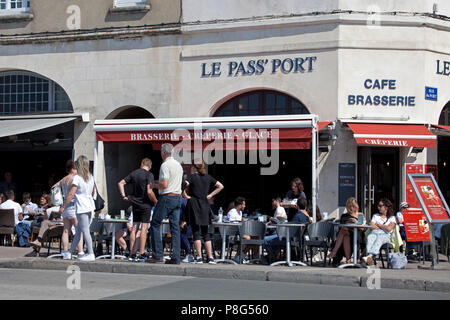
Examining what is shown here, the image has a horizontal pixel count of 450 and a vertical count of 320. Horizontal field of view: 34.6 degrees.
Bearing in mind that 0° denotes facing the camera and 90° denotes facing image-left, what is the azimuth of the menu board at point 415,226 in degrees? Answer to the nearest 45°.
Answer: approximately 0°

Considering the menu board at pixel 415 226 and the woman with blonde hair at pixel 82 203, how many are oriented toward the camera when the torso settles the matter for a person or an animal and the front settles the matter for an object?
1

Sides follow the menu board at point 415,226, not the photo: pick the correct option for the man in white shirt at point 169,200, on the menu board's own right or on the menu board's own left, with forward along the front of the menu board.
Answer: on the menu board's own right

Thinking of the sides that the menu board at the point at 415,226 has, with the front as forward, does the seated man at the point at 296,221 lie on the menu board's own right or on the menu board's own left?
on the menu board's own right

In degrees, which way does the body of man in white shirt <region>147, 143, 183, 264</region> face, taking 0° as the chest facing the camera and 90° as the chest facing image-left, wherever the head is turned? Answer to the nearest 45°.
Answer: approximately 135°
